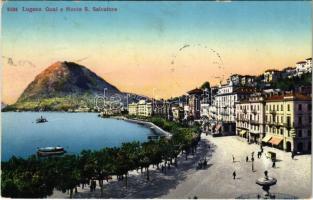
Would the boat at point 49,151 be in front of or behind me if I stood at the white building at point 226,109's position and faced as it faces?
in front

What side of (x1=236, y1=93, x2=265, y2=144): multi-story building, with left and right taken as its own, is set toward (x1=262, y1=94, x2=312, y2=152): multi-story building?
left

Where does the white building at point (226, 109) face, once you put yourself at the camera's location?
facing the viewer and to the left of the viewer

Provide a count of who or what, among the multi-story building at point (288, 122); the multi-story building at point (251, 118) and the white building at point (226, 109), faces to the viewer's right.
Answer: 0

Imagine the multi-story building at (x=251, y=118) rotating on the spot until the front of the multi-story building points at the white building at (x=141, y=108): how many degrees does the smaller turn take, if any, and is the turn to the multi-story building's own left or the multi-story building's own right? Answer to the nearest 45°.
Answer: approximately 45° to the multi-story building's own right

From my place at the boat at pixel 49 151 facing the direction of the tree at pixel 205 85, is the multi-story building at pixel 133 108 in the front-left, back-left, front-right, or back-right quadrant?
front-left

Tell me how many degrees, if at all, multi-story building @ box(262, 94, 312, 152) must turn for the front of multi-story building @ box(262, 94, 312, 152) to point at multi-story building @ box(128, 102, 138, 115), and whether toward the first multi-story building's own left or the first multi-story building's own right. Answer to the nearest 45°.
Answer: approximately 45° to the first multi-story building's own right

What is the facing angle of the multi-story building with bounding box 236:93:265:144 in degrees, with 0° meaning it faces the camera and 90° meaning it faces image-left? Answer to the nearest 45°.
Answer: approximately 45°
